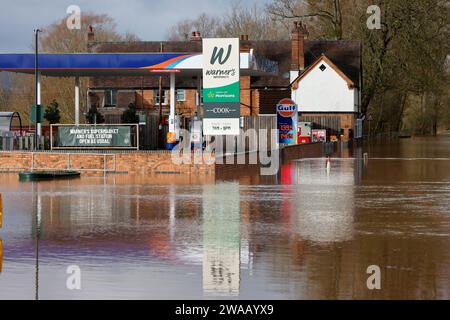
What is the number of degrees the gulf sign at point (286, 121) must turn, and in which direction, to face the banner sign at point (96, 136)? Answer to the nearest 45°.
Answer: approximately 45° to its right

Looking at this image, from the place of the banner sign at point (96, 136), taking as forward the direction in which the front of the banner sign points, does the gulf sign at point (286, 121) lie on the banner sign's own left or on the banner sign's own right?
on the banner sign's own left

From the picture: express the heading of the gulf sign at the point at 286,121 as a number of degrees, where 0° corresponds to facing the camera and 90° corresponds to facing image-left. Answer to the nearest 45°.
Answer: approximately 0°

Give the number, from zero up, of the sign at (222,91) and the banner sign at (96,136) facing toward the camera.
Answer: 2

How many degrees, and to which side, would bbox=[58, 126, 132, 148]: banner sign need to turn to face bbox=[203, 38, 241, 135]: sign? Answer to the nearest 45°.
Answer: approximately 45° to its left

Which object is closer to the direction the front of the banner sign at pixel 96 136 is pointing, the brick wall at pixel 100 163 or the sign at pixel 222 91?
the brick wall

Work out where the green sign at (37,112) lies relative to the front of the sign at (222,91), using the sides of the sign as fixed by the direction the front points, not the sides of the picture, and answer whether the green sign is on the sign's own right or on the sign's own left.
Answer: on the sign's own right
